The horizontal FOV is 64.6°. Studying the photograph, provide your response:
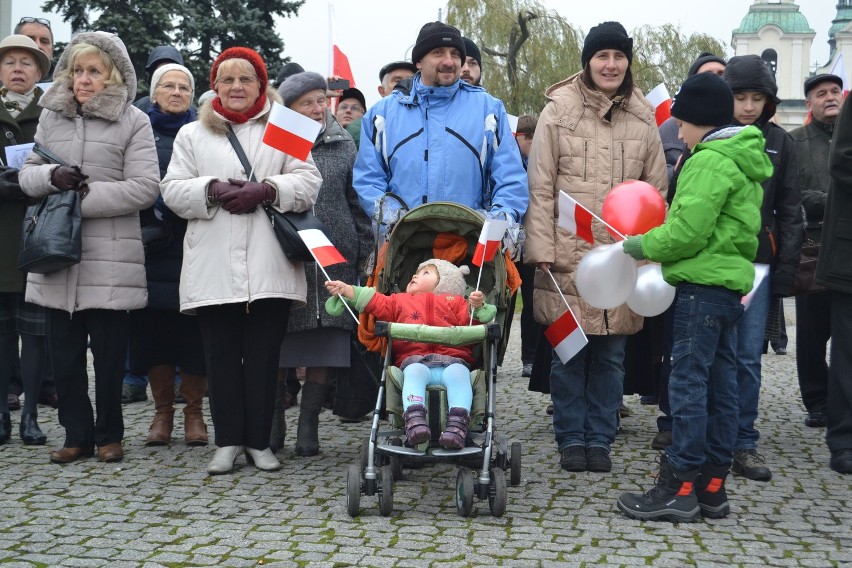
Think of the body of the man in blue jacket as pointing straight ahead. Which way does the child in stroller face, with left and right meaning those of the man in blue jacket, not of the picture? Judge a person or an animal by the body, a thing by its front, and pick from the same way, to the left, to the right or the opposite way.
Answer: the same way

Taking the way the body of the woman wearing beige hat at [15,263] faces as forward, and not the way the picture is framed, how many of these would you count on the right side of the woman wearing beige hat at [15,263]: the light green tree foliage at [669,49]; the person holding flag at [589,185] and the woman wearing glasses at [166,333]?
0

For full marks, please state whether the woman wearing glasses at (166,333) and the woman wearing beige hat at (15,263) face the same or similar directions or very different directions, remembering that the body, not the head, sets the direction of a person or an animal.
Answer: same or similar directions

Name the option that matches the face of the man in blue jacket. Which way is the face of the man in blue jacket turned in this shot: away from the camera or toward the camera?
toward the camera

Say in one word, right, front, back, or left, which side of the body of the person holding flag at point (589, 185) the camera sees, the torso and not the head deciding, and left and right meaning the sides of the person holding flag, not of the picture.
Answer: front

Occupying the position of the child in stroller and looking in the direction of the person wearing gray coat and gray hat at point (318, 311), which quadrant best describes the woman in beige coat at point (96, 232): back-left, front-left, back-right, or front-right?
front-left

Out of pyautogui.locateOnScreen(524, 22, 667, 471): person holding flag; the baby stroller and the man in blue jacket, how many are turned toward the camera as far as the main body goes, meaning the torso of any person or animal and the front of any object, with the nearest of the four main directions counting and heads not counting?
3

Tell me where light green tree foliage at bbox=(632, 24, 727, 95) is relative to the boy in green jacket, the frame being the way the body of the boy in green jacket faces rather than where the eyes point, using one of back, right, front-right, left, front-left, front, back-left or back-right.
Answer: right

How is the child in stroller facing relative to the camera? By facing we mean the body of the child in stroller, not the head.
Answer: toward the camera

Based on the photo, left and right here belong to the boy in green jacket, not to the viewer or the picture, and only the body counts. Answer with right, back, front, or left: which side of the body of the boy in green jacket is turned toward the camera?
left

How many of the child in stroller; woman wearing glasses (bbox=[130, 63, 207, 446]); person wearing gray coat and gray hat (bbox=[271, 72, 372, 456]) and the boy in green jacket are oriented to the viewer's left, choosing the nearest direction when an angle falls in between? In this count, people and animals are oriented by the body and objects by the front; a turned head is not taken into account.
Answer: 1

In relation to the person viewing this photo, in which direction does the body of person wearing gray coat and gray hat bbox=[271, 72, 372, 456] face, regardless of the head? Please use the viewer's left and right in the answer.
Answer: facing the viewer

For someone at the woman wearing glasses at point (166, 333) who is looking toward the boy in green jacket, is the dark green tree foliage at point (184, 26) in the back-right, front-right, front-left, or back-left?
back-left
